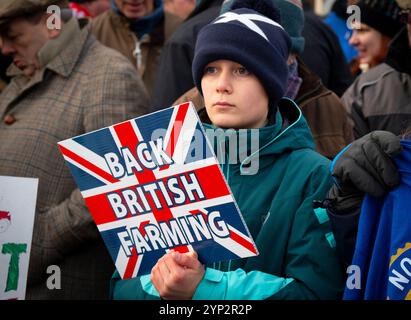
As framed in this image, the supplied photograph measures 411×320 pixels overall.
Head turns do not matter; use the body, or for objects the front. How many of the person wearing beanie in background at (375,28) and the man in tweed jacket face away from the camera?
0

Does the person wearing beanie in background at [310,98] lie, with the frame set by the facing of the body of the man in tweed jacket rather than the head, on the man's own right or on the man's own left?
on the man's own left
